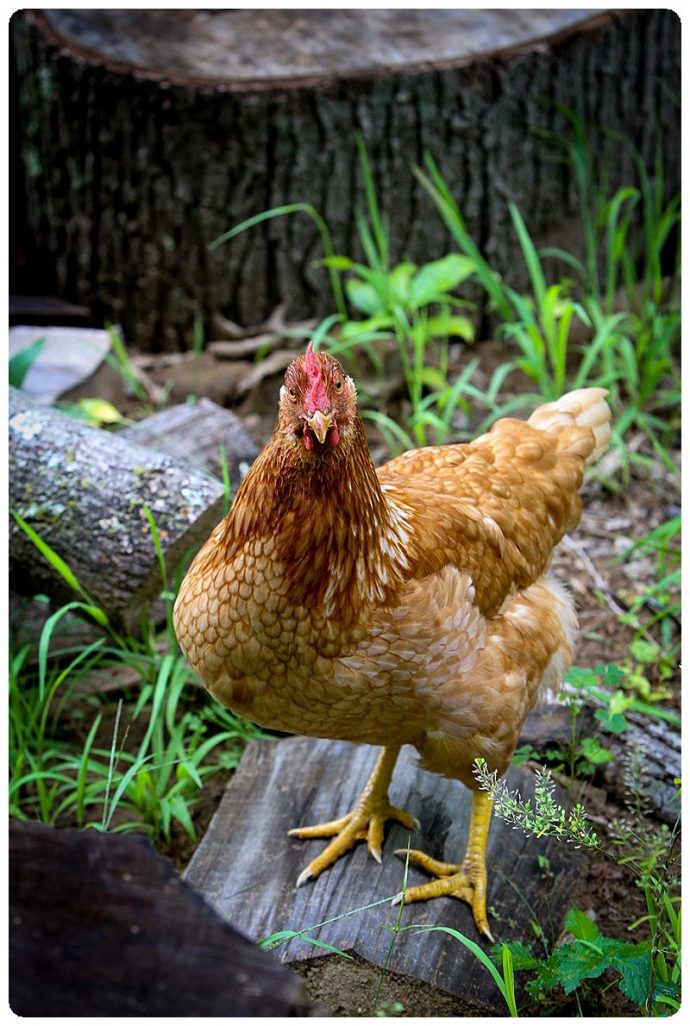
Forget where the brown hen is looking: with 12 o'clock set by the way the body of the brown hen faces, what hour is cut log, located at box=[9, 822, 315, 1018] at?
The cut log is roughly at 11 o'clock from the brown hen.

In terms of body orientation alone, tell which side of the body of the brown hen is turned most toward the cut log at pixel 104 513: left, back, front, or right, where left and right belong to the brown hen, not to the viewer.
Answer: right

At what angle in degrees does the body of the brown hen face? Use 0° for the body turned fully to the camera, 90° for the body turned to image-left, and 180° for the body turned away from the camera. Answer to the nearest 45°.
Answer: approximately 45°

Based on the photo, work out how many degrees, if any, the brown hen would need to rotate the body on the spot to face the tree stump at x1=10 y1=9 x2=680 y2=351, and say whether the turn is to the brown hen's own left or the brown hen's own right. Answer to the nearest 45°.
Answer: approximately 135° to the brown hen's own right

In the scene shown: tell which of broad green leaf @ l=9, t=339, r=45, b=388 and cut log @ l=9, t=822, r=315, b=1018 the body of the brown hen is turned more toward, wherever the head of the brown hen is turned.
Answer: the cut log

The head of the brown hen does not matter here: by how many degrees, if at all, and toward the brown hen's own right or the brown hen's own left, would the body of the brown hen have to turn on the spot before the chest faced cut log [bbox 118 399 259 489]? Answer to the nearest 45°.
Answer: approximately 135° to the brown hen's own right

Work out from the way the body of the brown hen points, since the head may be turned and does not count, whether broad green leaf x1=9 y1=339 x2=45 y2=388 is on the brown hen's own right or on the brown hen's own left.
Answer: on the brown hen's own right
